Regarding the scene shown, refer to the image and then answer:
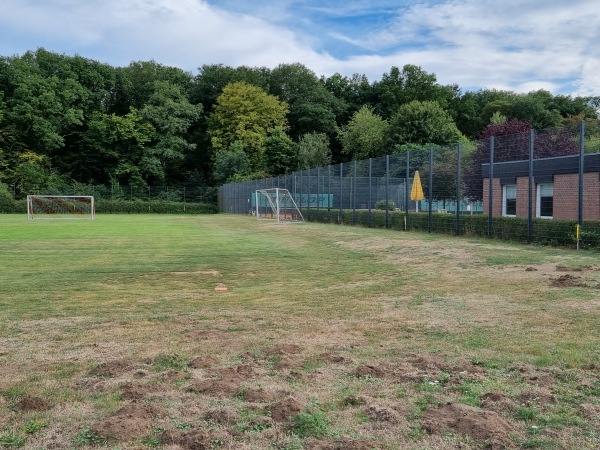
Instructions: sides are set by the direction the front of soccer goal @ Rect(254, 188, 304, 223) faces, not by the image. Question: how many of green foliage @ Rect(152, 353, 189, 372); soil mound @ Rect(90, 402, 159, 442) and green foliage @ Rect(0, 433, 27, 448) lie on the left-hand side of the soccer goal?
3

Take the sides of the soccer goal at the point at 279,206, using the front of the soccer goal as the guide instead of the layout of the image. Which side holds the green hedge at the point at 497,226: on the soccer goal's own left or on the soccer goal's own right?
on the soccer goal's own left

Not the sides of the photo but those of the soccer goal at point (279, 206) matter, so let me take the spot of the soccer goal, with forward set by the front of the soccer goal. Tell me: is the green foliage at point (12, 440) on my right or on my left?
on my left

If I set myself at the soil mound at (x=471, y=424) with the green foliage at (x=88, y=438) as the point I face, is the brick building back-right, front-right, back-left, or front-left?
back-right

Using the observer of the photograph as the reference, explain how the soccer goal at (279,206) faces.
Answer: facing to the left of the viewer

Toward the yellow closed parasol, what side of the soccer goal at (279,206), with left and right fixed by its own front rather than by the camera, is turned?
left

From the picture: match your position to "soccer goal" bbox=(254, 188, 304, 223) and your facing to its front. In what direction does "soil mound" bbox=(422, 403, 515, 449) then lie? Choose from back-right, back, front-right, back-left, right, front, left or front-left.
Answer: left

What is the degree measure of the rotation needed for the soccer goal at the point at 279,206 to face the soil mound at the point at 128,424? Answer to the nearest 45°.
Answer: approximately 90° to its left

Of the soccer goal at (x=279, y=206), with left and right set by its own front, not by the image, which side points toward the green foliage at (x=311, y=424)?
left
